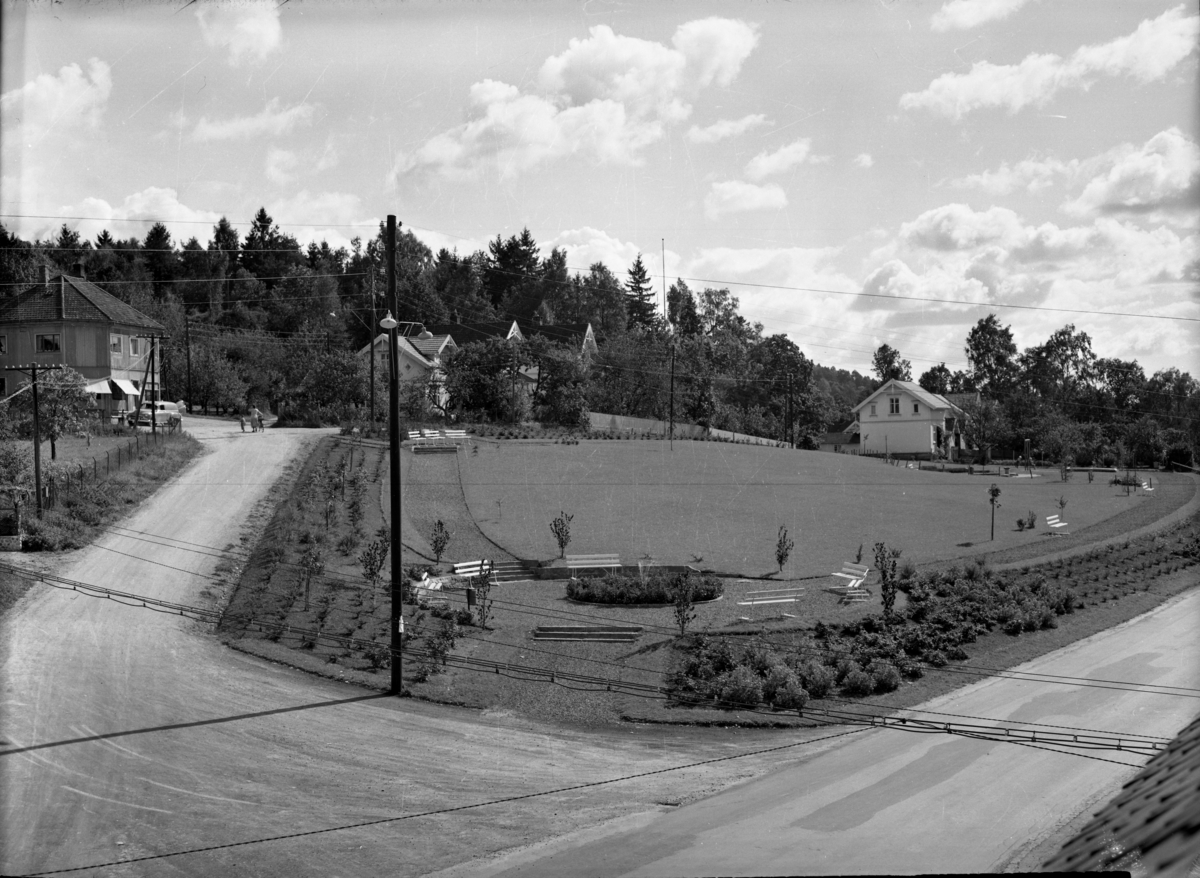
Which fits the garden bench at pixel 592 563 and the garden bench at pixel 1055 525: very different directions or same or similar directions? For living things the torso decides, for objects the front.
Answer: same or similar directions

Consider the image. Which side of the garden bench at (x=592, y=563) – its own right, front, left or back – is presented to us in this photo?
front

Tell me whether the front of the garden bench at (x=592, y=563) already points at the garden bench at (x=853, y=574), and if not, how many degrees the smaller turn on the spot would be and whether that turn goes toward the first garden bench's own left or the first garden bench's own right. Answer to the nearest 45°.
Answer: approximately 90° to the first garden bench's own left

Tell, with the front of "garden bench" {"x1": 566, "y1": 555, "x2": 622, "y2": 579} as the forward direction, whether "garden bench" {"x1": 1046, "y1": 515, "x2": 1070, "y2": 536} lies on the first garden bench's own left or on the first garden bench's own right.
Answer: on the first garden bench's own left

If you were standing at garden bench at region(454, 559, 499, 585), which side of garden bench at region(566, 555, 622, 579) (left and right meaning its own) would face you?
right

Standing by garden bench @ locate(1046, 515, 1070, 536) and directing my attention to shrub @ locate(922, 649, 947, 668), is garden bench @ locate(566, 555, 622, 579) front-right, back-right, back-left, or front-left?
front-right

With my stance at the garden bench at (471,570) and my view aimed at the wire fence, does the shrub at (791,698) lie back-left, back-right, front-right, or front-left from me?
back-left

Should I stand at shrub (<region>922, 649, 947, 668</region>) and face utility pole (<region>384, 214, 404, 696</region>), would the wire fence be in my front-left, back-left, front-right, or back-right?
front-right

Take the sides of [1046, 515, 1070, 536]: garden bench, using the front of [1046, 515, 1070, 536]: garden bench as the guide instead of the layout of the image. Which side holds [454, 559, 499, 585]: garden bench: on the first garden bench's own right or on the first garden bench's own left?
on the first garden bench's own right

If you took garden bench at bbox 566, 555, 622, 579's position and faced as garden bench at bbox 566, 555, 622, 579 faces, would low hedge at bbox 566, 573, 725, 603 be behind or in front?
in front

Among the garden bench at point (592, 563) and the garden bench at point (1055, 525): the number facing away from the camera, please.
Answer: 0

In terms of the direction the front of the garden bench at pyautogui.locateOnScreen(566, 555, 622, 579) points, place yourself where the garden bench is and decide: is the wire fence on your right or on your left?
on your right

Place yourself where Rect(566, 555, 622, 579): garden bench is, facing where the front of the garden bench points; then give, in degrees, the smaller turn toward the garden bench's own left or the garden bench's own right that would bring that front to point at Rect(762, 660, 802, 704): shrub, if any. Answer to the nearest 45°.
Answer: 0° — it already faces it
